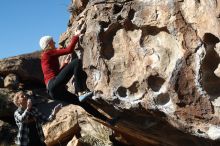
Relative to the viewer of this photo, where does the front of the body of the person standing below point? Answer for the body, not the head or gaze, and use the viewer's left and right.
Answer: facing the viewer and to the right of the viewer

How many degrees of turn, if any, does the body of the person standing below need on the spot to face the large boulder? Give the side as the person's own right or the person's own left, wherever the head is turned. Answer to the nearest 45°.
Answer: approximately 45° to the person's own left
